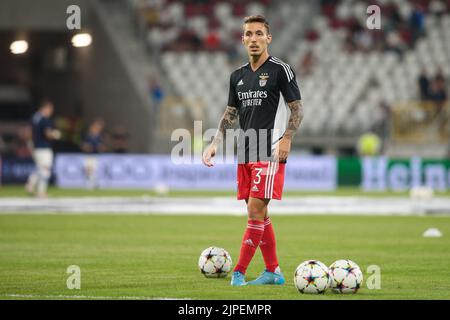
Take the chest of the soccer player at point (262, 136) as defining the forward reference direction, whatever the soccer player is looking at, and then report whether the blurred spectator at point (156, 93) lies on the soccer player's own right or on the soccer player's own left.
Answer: on the soccer player's own right

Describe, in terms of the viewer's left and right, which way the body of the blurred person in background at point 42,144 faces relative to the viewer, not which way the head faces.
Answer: facing to the right of the viewer

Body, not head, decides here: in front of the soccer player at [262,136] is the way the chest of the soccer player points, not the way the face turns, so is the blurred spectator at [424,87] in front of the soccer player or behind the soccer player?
behind

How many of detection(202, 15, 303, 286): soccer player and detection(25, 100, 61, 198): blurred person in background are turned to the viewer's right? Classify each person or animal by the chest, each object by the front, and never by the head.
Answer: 1
